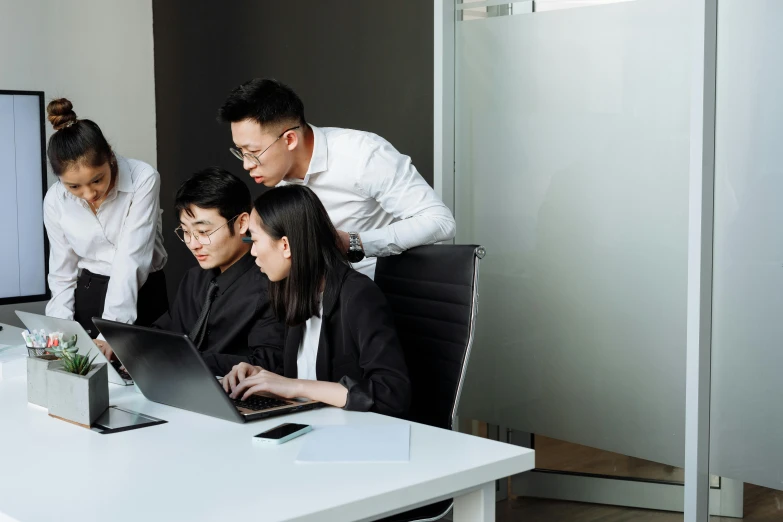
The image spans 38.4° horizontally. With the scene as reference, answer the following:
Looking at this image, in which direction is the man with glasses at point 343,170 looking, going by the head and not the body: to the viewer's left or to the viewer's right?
to the viewer's left

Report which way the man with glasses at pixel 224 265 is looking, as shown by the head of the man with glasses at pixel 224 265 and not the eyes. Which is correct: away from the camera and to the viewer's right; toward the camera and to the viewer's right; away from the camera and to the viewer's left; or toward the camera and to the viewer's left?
toward the camera and to the viewer's left

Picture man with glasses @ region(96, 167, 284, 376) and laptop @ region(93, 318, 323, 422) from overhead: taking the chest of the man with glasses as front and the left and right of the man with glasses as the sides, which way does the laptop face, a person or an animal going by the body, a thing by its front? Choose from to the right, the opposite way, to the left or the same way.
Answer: the opposite way

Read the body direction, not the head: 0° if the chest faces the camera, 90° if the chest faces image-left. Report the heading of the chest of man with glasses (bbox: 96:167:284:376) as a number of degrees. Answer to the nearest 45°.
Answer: approximately 45°

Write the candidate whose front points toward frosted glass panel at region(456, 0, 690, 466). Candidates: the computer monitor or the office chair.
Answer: the computer monitor

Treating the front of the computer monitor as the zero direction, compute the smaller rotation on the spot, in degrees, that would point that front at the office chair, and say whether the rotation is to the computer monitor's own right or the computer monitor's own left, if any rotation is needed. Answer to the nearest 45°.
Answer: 0° — it already faces it

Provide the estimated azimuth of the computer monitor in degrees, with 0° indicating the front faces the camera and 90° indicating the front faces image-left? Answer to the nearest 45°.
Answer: approximately 315°

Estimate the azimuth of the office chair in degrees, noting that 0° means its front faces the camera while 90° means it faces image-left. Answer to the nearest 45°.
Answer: approximately 45°

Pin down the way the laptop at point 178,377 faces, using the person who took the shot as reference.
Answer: facing away from the viewer and to the right of the viewer

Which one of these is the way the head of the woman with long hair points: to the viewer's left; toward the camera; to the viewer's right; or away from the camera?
to the viewer's left

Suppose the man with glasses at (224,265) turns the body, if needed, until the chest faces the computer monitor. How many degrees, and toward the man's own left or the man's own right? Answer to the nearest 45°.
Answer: approximately 90° to the man's own right

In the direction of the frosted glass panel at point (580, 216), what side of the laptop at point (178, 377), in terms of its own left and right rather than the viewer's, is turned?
front
